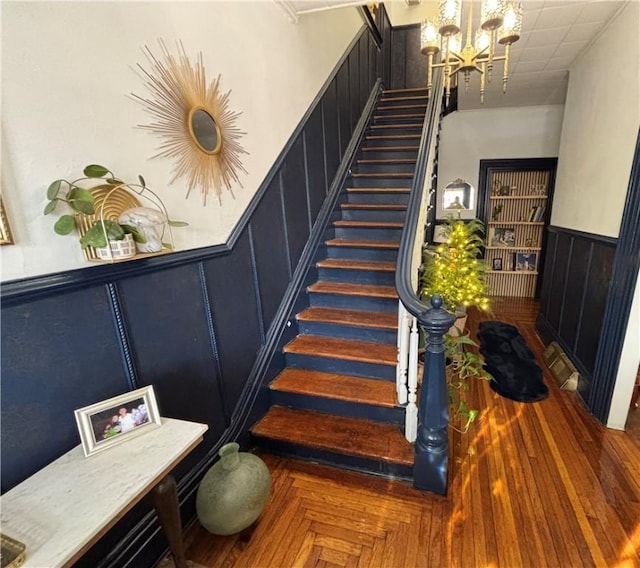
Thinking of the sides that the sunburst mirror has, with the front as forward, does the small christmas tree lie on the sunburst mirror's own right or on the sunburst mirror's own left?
on the sunburst mirror's own left

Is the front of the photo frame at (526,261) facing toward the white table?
yes

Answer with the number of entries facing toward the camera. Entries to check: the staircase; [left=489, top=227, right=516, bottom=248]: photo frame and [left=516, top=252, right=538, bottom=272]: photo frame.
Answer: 3

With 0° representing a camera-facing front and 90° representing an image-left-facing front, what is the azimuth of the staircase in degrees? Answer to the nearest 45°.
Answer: approximately 0°

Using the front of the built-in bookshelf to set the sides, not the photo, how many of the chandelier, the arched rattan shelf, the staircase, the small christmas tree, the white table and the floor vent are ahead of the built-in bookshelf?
6

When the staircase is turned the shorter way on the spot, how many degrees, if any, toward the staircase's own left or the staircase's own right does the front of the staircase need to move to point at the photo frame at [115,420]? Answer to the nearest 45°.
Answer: approximately 45° to the staircase's own right

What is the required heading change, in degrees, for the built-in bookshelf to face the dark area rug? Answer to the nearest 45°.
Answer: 0° — it already faces it

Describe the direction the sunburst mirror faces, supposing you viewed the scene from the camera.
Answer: facing the viewer and to the right of the viewer

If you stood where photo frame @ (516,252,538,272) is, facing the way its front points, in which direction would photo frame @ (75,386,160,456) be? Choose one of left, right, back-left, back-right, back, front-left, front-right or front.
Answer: front

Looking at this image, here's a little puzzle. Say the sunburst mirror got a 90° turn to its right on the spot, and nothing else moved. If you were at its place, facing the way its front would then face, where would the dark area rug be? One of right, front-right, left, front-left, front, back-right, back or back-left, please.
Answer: back-left

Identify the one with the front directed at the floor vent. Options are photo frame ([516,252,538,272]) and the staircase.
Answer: the photo frame

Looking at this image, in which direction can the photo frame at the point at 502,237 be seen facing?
toward the camera

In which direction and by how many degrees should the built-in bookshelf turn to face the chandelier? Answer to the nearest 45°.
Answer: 0° — it already faces it

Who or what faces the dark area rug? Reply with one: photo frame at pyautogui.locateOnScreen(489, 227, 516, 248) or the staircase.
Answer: the photo frame
